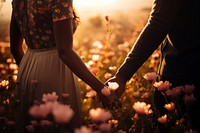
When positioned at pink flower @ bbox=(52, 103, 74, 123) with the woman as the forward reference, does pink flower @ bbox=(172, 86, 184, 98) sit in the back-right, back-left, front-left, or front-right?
front-right

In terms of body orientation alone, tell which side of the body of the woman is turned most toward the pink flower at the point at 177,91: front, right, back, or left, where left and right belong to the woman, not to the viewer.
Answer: right

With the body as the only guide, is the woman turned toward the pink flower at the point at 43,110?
no

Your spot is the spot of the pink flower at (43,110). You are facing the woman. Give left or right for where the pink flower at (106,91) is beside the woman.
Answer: right

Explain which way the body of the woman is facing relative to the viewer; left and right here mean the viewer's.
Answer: facing away from the viewer and to the right of the viewer

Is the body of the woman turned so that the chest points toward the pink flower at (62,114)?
no
